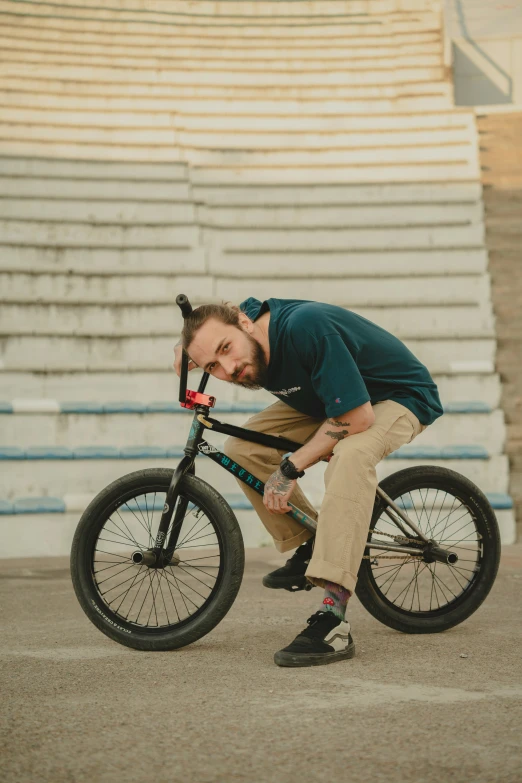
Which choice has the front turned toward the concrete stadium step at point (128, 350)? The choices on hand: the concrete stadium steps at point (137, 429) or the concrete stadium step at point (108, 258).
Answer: the concrete stadium step at point (108, 258)

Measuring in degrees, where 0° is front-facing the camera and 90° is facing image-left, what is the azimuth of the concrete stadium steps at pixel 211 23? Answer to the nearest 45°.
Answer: approximately 0°

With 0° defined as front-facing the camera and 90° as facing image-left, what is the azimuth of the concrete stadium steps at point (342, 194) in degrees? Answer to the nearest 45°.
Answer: approximately 0°

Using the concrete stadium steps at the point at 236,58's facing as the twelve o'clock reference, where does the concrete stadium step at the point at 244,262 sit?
the concrete stadium step at the point at 244,262 is roughly at 12 o'clock from the concrete stadium steps at the point at 236,58.
